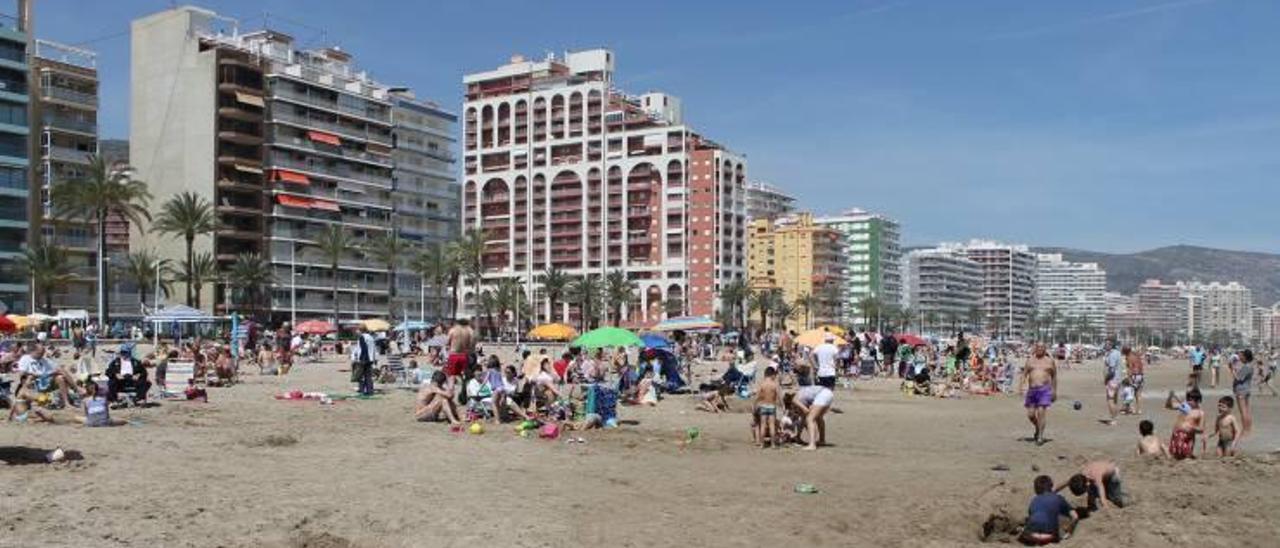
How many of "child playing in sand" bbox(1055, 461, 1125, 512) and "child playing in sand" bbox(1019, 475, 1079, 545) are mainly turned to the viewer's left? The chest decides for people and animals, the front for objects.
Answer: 1

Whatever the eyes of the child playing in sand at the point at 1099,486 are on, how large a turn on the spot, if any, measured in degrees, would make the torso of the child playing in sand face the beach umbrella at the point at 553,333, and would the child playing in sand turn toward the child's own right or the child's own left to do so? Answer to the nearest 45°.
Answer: approximately 45° to the child's own right

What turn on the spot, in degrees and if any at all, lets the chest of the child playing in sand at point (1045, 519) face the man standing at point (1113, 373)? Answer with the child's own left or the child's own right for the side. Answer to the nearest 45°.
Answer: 0° — they already face them

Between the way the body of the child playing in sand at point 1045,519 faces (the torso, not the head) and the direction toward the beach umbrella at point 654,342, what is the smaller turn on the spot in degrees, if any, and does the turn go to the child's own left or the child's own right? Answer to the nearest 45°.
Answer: approximately 45° to the child's own left

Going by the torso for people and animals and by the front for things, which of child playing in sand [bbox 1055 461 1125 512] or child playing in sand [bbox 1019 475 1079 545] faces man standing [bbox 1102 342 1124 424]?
child playing in sand [bbox 1019 475 1079 545]

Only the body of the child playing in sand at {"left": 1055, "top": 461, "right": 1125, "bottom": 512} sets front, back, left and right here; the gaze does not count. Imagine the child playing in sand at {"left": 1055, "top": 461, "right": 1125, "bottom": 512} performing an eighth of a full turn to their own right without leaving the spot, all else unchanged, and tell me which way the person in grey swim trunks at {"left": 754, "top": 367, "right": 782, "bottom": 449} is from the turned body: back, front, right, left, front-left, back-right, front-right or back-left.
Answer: front

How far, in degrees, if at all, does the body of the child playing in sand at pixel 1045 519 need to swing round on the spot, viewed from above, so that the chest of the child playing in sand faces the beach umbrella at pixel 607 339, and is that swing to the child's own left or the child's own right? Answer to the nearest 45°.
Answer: approximately 45° to the child's own left

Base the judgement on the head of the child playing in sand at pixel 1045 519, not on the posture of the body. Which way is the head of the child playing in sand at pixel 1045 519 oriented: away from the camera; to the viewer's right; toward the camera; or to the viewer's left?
away from the camera

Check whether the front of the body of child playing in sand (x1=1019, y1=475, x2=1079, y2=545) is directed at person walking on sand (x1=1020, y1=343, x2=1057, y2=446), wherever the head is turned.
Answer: yes

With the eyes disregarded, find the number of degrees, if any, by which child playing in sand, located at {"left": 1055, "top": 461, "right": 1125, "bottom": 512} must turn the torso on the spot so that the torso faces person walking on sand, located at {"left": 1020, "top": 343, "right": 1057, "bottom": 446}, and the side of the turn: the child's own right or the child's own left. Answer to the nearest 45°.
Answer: approximately 90° to the child's own right

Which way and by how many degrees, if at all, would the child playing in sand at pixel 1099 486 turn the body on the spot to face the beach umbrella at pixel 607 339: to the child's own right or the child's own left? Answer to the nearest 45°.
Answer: approximately 45° to the child's own right

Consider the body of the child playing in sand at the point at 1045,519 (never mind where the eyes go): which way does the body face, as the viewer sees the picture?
away from the camera

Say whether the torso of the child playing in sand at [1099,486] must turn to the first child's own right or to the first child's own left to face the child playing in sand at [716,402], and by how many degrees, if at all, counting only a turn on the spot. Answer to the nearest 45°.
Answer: approximately 45° to the first child's own right

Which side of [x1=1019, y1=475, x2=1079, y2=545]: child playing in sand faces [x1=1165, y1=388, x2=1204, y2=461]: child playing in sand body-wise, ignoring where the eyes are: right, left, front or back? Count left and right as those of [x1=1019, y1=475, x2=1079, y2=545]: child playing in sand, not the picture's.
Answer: front

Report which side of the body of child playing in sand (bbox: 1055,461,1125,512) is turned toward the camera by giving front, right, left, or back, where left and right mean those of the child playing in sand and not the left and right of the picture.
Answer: left

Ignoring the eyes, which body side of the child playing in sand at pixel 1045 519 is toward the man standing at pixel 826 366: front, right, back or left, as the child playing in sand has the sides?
front

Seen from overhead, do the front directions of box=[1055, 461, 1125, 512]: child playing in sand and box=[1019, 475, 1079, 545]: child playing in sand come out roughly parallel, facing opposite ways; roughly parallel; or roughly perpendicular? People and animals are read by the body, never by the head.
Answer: roughly perpendicular
